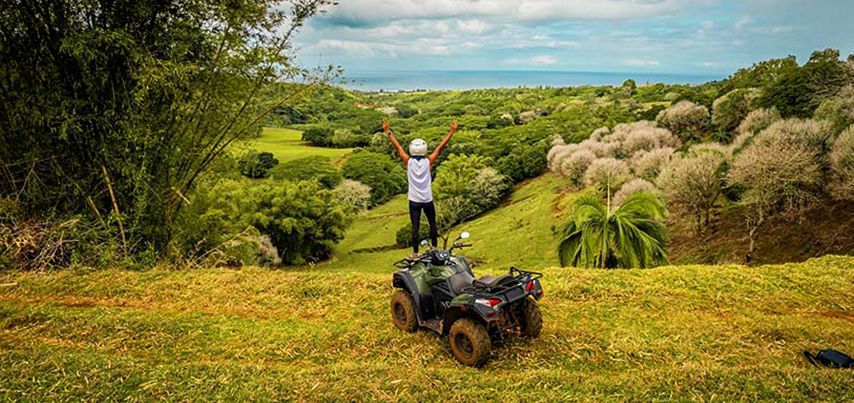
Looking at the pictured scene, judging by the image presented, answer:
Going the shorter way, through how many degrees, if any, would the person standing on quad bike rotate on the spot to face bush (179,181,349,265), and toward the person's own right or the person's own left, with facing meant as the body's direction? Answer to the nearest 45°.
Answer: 0° — they already face it

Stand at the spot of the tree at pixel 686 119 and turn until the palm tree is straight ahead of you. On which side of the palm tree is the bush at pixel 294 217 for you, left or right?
right

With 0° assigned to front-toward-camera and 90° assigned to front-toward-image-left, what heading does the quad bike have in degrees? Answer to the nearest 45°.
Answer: approximately 135°

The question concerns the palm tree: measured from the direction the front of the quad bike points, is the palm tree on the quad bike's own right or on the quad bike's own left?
on the quad bike's own right

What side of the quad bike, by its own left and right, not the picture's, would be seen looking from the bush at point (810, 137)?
right

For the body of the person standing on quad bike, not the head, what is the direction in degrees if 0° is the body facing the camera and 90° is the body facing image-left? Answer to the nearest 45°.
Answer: approximately 180°
